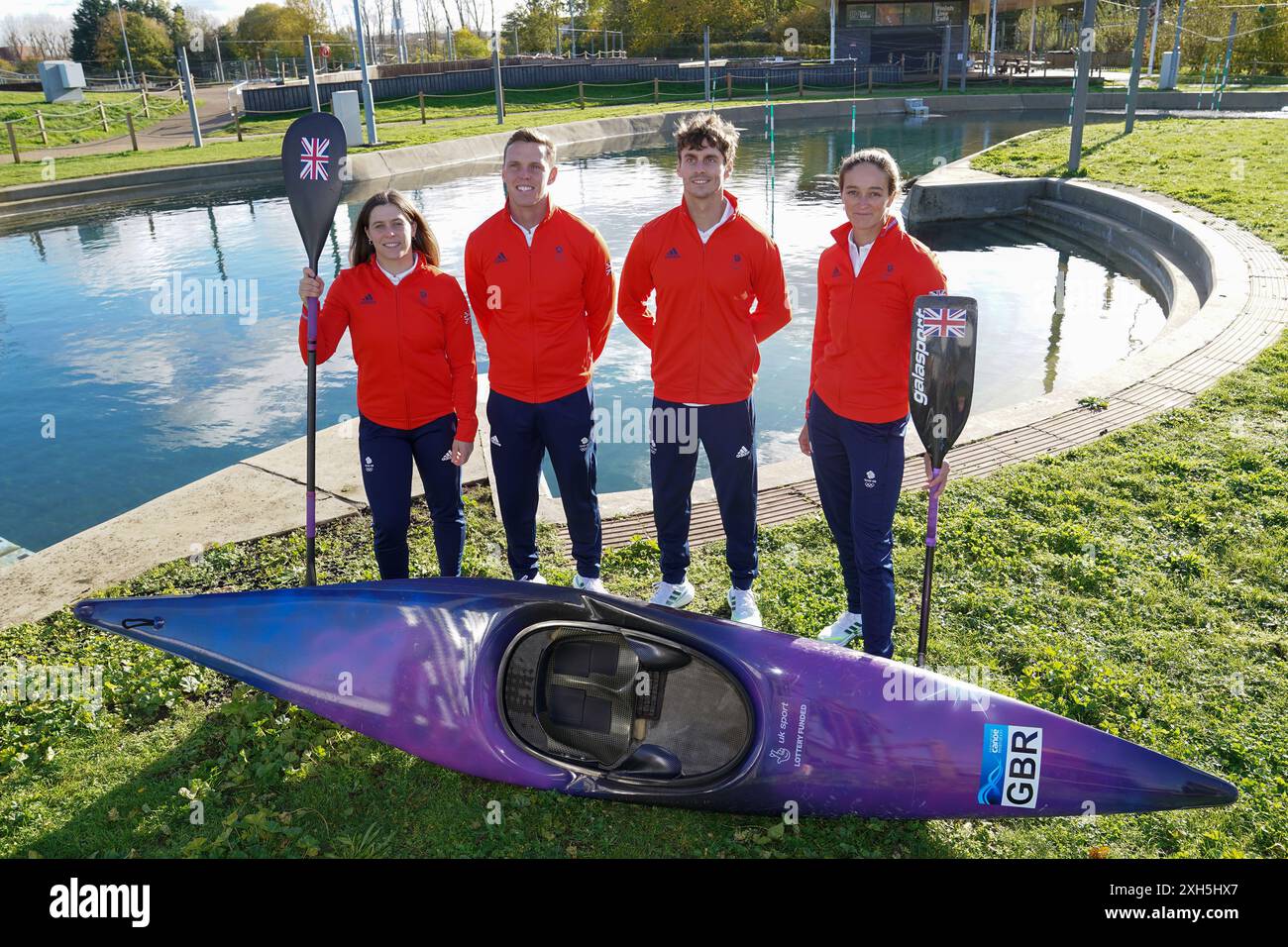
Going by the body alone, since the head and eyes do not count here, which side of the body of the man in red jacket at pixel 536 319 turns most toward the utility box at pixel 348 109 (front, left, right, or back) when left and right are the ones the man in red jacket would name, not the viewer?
back

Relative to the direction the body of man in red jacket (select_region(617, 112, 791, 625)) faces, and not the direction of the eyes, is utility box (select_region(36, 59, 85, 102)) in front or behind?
behind

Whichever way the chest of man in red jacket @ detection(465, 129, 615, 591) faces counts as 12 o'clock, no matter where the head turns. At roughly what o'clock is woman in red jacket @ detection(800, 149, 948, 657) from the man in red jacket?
The woman in red jacket is roughly at 10 o'clock from the man in red jacket.

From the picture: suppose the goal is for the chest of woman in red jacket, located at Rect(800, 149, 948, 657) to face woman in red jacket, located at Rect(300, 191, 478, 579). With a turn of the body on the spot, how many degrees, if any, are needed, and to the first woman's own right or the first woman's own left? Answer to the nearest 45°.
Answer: approximately 45° to the first woman's own right

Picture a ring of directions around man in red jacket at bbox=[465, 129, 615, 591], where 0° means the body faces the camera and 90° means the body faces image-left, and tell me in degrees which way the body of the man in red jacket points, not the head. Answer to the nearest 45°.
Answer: approximately 0°

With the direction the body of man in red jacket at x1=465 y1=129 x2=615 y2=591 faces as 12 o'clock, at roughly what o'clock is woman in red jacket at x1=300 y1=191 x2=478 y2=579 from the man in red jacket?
The woman in red jacket is roughly at 3 o'clock from the man in red jacket.

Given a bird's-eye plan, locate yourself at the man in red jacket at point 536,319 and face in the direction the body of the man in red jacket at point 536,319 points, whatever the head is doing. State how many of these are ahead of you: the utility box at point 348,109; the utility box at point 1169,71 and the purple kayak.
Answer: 1

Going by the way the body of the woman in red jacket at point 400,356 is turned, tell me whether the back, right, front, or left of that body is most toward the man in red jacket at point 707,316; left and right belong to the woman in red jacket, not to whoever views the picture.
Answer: left

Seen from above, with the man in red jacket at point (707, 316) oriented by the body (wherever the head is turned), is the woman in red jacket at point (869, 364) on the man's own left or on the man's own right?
on the man's own left

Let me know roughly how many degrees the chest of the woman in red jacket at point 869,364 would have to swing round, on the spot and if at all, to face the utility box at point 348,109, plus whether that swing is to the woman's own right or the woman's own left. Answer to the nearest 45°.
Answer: approximately 90° to the woman's own right

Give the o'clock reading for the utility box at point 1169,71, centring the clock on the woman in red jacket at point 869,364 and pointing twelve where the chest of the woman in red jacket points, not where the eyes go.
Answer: The utility box is roughly at 5 o'clock from the woman in red jacket.

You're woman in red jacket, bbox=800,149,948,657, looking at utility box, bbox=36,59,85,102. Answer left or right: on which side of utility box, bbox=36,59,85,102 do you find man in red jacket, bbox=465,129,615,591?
left

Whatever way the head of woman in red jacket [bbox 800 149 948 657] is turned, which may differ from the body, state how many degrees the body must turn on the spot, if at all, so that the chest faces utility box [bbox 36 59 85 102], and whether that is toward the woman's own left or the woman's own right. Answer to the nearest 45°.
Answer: approximately 90° to the woman's own right
